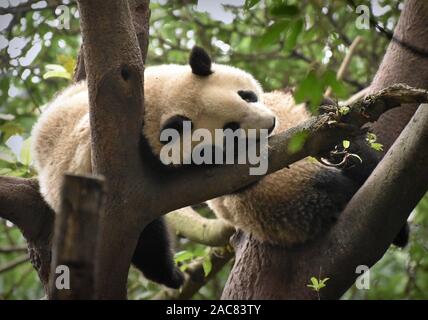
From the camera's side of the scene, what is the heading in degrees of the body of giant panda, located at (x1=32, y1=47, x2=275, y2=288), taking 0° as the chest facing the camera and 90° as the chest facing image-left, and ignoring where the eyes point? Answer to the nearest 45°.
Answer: approximately 270°
